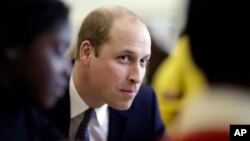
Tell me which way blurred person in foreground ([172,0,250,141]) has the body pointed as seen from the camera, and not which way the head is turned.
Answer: away from the camera

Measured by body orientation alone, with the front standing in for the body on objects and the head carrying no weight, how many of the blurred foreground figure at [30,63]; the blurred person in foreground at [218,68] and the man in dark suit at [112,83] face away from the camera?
1

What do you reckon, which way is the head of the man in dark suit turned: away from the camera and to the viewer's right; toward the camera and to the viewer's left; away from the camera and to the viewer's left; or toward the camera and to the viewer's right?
toward the camera and to the viewer's right

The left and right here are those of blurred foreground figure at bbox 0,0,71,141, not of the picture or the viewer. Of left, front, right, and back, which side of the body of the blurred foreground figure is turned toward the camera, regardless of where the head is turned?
right

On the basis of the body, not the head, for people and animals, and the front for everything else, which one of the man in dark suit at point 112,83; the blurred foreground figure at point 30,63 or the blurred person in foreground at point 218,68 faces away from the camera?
the blurred person in foreground

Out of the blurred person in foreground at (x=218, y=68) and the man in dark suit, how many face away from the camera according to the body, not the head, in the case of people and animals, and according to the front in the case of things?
1
